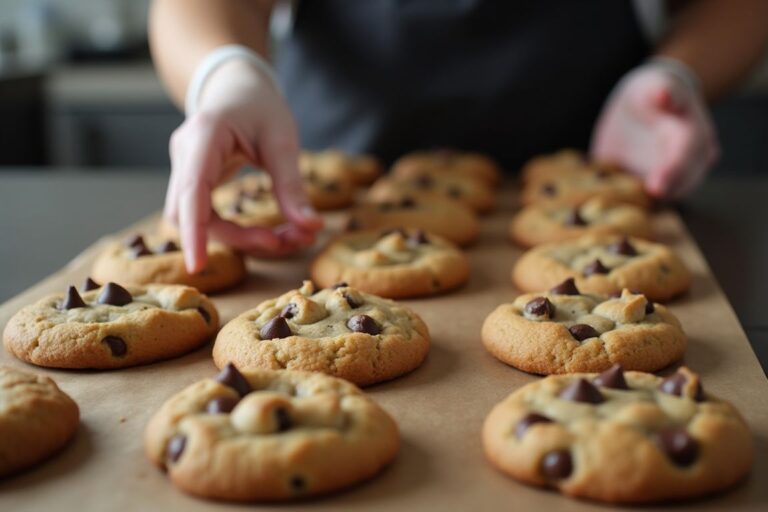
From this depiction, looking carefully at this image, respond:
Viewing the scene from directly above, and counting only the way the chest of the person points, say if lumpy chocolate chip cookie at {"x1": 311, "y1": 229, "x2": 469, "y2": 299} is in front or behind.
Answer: in front

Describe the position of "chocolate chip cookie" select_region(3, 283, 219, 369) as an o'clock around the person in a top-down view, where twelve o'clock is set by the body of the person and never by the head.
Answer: The chocolate chip cookie is roughly at 1 o'clock from the person.

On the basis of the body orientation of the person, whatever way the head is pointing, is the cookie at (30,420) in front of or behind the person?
in front

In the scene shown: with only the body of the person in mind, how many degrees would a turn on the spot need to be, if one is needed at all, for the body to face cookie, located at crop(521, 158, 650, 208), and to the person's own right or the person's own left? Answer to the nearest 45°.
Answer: approximately 45° to the person's own left

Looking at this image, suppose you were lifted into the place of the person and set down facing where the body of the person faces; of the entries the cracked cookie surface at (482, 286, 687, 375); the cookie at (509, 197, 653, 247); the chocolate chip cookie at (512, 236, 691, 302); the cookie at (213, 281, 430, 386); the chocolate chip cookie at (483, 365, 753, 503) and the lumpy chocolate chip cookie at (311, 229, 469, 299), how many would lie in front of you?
6

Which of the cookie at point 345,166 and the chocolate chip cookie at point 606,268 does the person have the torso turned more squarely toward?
the chocolate chip cookie

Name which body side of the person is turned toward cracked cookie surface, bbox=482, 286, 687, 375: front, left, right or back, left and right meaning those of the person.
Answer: front

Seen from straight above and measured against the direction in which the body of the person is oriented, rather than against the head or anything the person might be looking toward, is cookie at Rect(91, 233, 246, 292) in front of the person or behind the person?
in front

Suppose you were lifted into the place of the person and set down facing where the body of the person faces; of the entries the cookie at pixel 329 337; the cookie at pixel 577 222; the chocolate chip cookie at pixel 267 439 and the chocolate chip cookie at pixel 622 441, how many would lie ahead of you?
4

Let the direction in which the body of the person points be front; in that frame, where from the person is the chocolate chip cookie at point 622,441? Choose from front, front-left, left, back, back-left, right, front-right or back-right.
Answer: front

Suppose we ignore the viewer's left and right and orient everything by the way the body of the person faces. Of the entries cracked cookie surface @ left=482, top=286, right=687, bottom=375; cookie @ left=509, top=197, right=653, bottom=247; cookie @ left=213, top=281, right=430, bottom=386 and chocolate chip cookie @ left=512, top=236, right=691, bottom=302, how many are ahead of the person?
4

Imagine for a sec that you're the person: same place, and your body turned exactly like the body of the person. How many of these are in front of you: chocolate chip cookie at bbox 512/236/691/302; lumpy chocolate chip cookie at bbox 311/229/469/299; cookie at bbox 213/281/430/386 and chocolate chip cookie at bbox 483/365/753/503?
4

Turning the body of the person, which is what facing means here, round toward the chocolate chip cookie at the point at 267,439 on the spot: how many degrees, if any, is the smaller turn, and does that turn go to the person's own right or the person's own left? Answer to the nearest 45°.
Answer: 0° — they already face it

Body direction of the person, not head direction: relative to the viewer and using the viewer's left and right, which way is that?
facing the viewer
